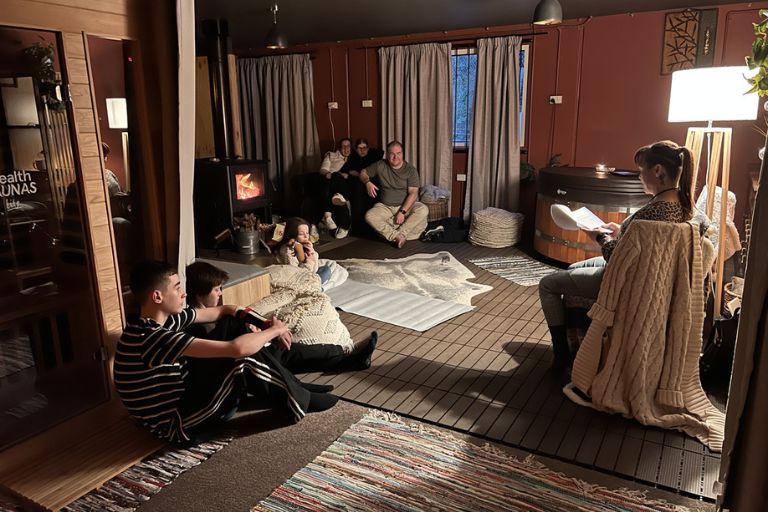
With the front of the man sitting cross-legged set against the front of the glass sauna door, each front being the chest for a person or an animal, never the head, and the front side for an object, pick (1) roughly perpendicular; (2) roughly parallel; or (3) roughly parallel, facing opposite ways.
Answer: roughly perpendicular

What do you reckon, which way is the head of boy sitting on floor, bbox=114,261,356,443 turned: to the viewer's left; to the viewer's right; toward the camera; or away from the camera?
to the viewer's right

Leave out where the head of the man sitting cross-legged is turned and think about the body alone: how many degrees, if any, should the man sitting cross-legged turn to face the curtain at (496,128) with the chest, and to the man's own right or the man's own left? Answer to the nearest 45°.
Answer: approximately 90° to the man's own left

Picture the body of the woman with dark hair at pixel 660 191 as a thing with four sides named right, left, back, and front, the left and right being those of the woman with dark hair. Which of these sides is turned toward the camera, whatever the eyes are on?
left

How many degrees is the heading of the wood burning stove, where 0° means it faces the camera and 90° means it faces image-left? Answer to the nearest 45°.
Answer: approximately 315°

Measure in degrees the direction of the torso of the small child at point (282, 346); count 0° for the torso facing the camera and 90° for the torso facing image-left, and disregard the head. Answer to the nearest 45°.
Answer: approximately 270°

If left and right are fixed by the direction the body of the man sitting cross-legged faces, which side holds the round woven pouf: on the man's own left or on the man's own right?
on the man's own left

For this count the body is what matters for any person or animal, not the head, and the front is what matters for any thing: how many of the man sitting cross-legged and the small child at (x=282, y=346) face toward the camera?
1

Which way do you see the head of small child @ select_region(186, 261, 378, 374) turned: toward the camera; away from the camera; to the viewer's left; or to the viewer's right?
to the viewer's right

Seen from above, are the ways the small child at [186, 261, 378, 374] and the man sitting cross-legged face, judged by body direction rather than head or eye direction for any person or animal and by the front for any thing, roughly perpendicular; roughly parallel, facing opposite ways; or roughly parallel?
roughly perpendicular

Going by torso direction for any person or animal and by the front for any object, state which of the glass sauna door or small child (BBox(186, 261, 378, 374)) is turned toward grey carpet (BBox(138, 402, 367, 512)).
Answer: the glass sauna door
